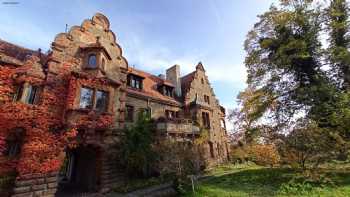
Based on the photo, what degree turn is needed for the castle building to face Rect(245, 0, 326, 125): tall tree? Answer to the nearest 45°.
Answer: approximately 45° to its left

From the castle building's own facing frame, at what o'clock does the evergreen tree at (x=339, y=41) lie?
The evergreen tree is roughly at 11 o'clock from the castle building.

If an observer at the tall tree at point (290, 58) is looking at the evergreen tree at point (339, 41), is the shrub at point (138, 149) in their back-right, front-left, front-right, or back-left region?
back-right
